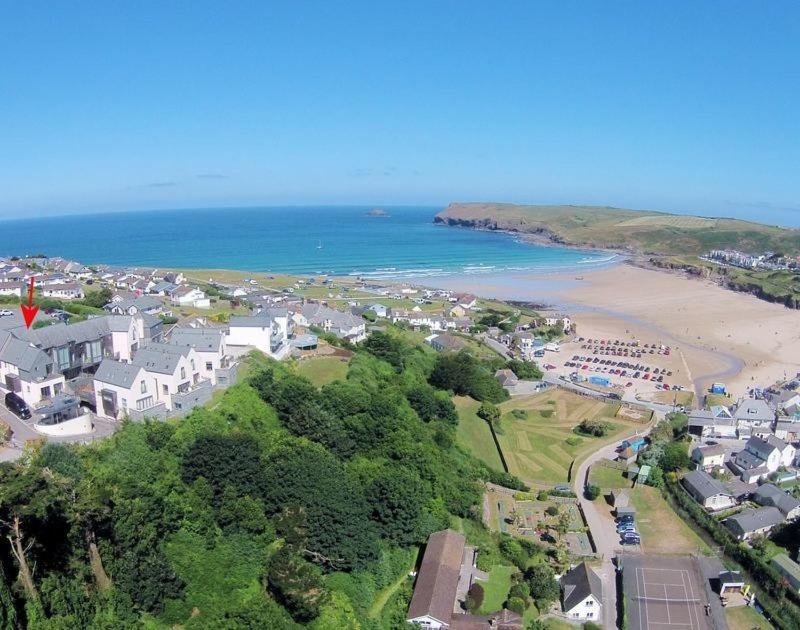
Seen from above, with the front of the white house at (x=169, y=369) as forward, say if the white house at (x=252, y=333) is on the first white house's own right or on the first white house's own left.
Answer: on the first white house's own left

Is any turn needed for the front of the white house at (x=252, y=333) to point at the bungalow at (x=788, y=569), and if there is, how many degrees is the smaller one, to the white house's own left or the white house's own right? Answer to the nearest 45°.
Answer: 0° — it already faces it

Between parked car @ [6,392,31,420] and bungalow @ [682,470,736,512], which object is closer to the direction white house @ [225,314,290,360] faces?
the bungalow

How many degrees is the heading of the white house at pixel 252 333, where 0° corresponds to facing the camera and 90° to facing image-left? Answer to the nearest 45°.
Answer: approximately 315°

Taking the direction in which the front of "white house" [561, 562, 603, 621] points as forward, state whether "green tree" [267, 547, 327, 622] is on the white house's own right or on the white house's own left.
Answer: on the white house's own right
